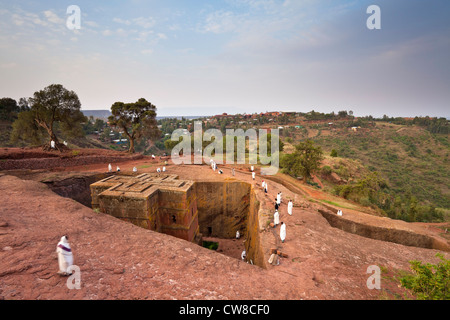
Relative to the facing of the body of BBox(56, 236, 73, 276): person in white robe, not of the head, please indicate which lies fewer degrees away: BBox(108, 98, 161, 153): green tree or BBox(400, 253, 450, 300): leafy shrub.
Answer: the green tree
